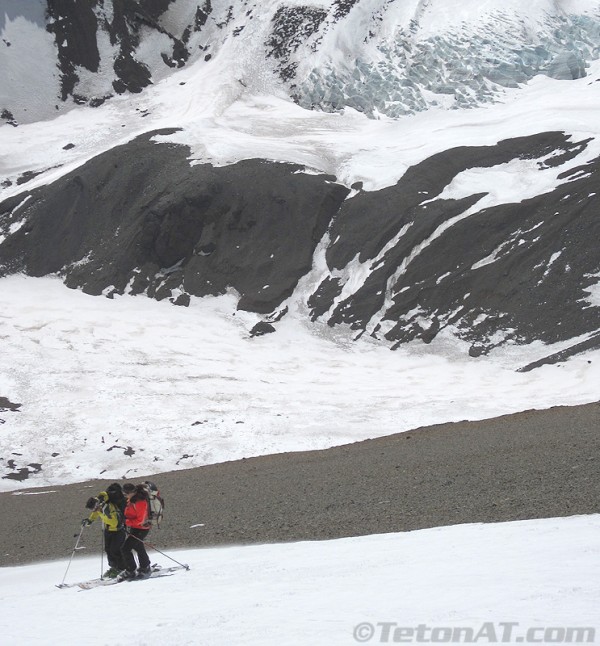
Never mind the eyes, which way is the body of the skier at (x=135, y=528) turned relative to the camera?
to the viewer's left
